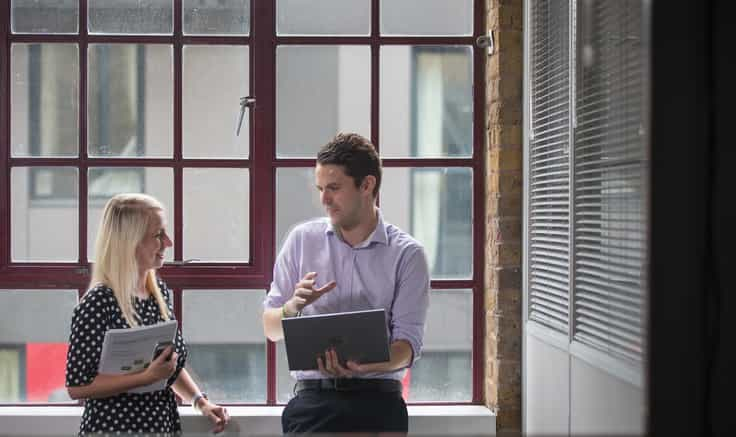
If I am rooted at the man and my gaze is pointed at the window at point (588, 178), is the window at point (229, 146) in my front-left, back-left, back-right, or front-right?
back-left

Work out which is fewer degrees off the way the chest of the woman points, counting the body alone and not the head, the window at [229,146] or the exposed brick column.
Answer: the exposed brick column

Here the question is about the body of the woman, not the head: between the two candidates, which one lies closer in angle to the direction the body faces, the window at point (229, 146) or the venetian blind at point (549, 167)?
the venetian blind

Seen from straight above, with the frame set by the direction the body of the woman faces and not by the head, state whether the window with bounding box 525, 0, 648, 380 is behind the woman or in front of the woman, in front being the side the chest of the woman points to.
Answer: in front

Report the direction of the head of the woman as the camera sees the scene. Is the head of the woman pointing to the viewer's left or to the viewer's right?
to the viewer's right

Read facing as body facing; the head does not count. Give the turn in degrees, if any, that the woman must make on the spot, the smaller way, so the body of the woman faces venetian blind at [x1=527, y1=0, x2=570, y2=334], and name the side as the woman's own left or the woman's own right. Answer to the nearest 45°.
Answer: approximately 45° to the woman's own left

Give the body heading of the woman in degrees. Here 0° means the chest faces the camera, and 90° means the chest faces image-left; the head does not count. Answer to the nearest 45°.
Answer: approximately 315°

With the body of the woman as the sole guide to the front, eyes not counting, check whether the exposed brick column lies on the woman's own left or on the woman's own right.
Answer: on the woman's own left
